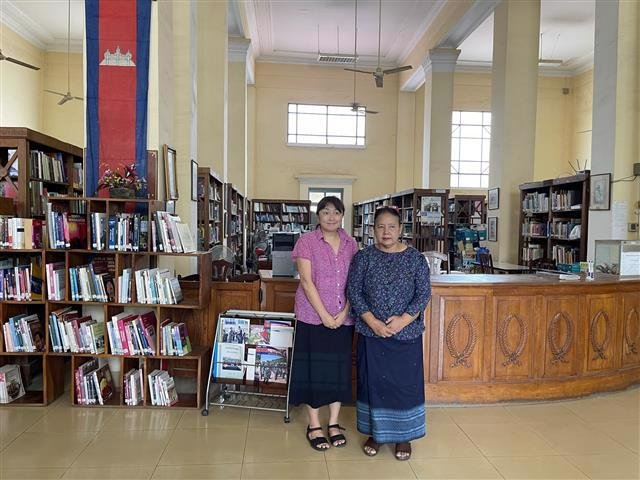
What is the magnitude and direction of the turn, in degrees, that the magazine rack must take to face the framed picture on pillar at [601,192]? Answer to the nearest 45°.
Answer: approximately 90° to its left

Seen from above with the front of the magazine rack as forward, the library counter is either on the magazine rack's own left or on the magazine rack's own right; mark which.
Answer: on the magazine rack's own left

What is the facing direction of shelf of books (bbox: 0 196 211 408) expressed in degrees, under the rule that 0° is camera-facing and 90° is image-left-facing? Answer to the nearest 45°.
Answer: approximately 0°

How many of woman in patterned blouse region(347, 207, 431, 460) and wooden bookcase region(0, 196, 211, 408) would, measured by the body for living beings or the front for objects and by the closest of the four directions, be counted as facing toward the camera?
2
